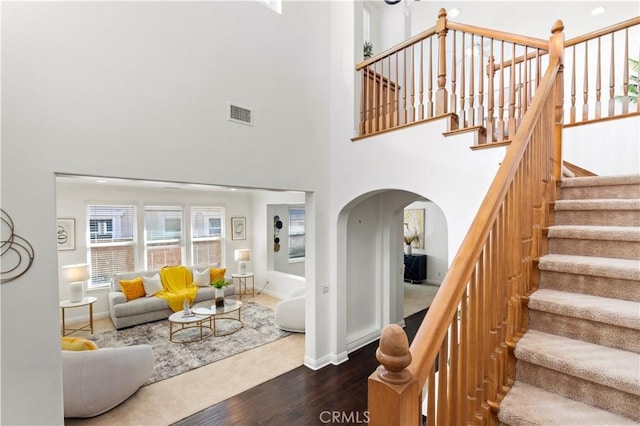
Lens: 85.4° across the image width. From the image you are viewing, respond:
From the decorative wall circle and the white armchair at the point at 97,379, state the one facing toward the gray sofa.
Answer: the white armchair

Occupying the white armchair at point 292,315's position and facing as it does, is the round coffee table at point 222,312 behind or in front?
in front

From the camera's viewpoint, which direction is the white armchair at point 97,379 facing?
away from the camera

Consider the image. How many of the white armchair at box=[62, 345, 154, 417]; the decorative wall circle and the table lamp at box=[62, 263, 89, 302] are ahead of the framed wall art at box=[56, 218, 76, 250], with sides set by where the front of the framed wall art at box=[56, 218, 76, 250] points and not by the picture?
3

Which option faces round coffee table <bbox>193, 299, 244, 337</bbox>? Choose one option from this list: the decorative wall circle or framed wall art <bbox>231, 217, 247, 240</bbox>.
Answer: the framed wall art

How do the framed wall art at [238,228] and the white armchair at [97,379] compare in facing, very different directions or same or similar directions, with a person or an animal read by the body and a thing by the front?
very different directions

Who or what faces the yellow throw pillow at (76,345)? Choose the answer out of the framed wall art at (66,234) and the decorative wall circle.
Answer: the framed wall art

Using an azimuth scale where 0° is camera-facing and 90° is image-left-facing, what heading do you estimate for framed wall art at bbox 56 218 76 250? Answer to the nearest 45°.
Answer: approximately 0°

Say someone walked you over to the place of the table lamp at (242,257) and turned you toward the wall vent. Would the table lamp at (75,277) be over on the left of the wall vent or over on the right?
right
